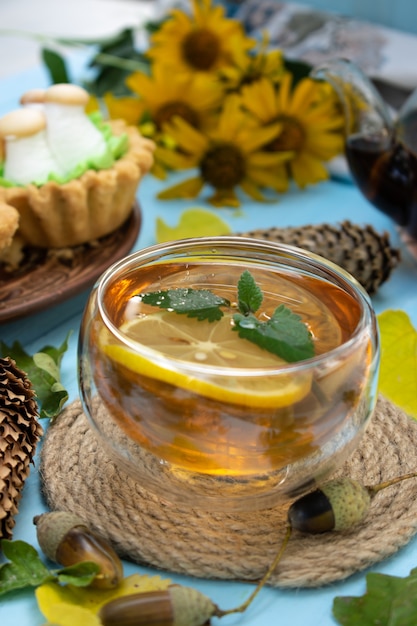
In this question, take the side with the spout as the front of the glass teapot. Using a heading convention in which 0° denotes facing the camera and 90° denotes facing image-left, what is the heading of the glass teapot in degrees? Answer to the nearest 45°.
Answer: approximately 90°

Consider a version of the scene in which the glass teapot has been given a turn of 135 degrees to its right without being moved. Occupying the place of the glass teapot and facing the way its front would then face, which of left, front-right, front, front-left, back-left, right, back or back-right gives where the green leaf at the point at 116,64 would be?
left

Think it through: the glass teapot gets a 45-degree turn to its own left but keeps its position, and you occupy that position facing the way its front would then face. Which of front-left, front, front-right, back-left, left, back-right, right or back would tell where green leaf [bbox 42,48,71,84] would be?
right

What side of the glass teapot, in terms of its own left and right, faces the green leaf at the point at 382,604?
left

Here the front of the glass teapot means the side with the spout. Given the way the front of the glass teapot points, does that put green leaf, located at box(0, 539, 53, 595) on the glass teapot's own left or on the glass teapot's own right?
on the glass teapot's own left
